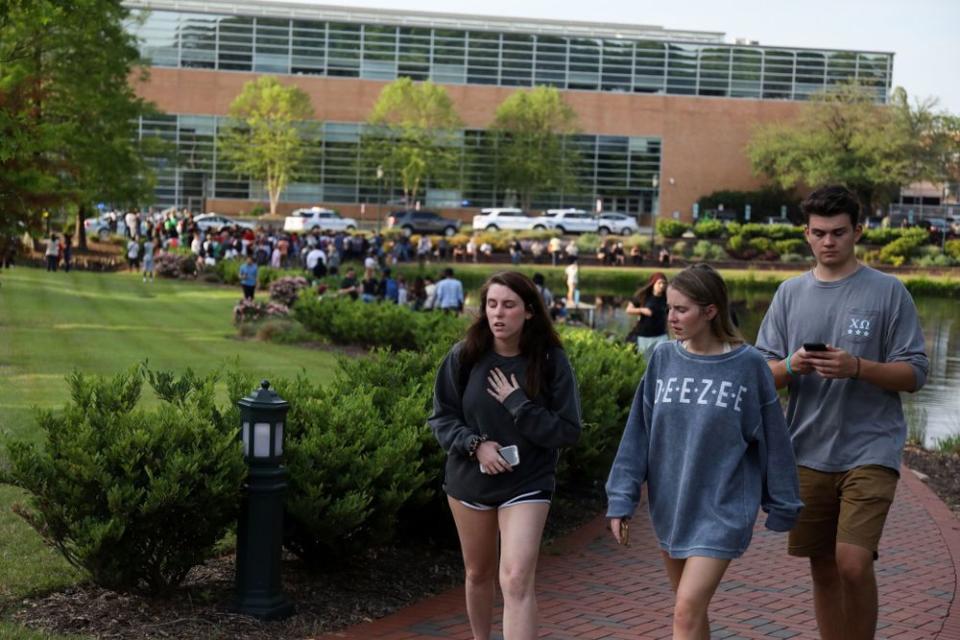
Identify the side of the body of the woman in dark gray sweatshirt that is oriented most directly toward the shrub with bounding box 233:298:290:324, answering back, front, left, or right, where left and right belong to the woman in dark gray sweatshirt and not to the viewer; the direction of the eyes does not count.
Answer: back

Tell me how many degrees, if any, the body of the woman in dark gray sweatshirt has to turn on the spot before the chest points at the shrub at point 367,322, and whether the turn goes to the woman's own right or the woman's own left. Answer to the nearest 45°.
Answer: approximately 180°

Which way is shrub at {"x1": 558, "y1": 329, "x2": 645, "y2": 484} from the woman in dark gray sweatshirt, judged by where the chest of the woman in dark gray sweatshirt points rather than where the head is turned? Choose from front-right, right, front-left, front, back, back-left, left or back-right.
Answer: back

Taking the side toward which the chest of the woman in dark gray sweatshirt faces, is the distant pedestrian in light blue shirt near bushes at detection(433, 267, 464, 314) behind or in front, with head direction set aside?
behind

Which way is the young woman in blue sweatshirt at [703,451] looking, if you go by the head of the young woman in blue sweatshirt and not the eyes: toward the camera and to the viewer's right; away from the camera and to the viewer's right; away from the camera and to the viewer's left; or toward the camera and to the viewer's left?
toward the camera and to the viewer's left

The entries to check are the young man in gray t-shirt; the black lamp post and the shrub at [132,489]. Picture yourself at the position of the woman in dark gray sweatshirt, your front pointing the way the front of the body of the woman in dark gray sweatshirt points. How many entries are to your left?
1

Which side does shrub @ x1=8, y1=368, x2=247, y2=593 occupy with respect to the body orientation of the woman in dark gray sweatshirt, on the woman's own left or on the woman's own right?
on the woman's own right

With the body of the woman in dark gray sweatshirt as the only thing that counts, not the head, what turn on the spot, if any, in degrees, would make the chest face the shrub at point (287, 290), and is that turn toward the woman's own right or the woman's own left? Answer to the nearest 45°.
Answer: approximately 180°

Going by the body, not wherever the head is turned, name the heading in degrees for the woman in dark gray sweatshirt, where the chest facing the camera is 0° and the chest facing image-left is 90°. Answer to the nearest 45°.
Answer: approximately 0°

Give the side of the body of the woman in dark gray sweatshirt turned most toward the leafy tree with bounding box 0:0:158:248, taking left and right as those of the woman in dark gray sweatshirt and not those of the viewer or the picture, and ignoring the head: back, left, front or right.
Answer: back

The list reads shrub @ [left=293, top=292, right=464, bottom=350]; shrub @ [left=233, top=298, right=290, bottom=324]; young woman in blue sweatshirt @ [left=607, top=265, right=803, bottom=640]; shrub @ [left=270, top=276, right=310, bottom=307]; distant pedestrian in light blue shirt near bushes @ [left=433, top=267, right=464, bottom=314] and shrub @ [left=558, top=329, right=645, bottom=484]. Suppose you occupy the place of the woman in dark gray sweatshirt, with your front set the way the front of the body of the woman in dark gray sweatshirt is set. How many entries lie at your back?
5

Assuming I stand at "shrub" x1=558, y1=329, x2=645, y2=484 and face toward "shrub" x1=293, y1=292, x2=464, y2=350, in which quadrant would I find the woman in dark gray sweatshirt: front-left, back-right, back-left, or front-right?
back-left

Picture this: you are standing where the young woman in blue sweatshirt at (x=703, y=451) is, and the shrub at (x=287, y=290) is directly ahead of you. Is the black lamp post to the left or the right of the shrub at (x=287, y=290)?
left
